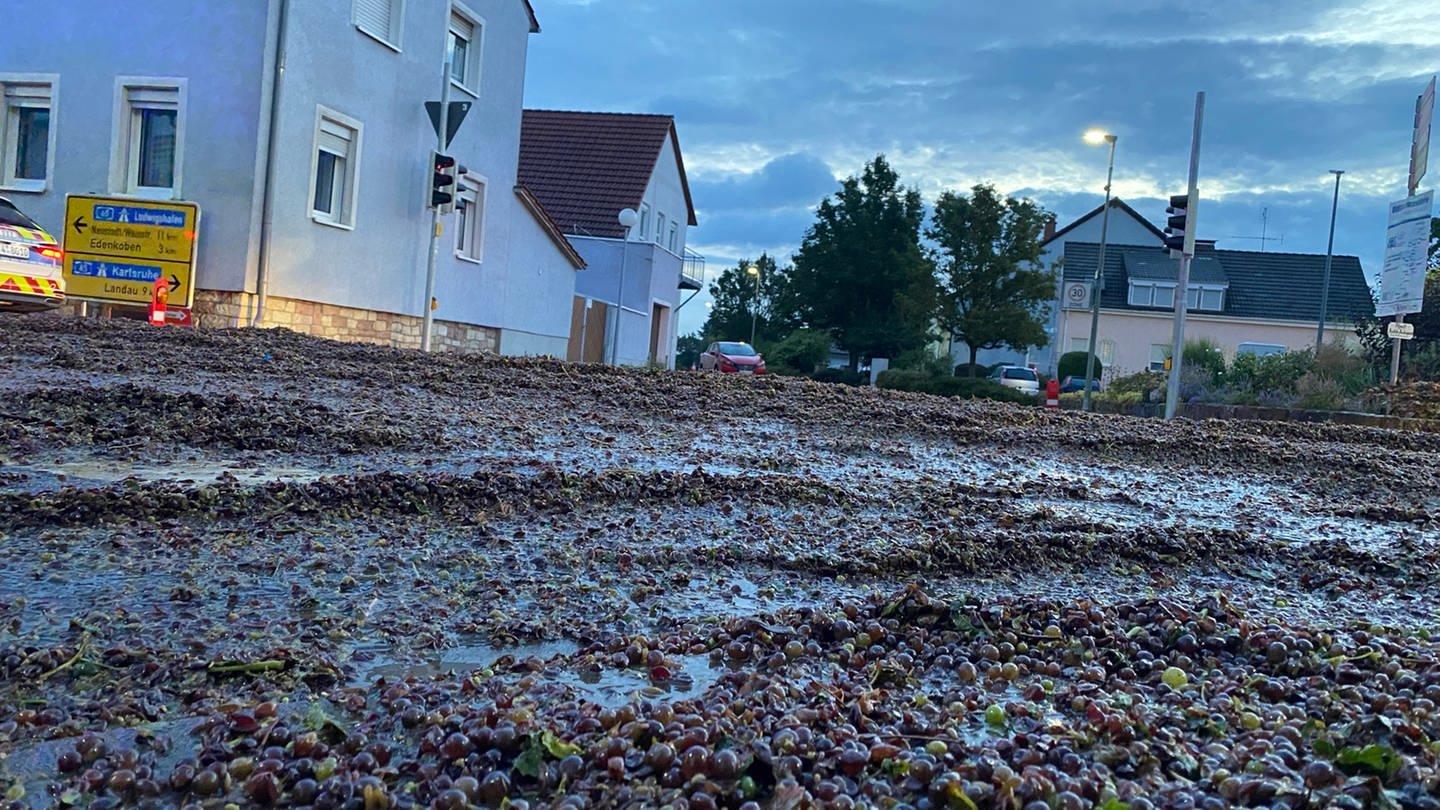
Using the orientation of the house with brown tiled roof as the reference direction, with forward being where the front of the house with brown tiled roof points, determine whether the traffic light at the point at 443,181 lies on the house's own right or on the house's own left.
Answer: on the house's own right

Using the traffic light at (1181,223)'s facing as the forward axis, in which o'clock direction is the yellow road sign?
The yellow road sign is roughly at 11 o'clock from the traffic light.

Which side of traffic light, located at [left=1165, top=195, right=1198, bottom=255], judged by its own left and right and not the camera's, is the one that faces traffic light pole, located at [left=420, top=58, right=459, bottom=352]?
front

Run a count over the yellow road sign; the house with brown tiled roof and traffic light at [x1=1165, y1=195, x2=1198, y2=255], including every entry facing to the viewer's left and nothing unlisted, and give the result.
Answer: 1

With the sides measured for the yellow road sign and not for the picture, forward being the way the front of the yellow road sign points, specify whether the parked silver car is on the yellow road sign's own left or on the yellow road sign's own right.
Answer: on the yellow road sign's own left

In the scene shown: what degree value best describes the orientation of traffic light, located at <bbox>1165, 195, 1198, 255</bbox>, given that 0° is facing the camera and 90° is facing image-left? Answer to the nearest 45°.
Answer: approximately 90°

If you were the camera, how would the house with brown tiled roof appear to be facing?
facing the viewer and to the right of the viewer

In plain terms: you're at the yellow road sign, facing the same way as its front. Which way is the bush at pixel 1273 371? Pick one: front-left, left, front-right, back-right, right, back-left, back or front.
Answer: left

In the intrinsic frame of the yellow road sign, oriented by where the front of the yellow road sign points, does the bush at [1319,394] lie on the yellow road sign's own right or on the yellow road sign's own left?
on the yellow road sign's own left
